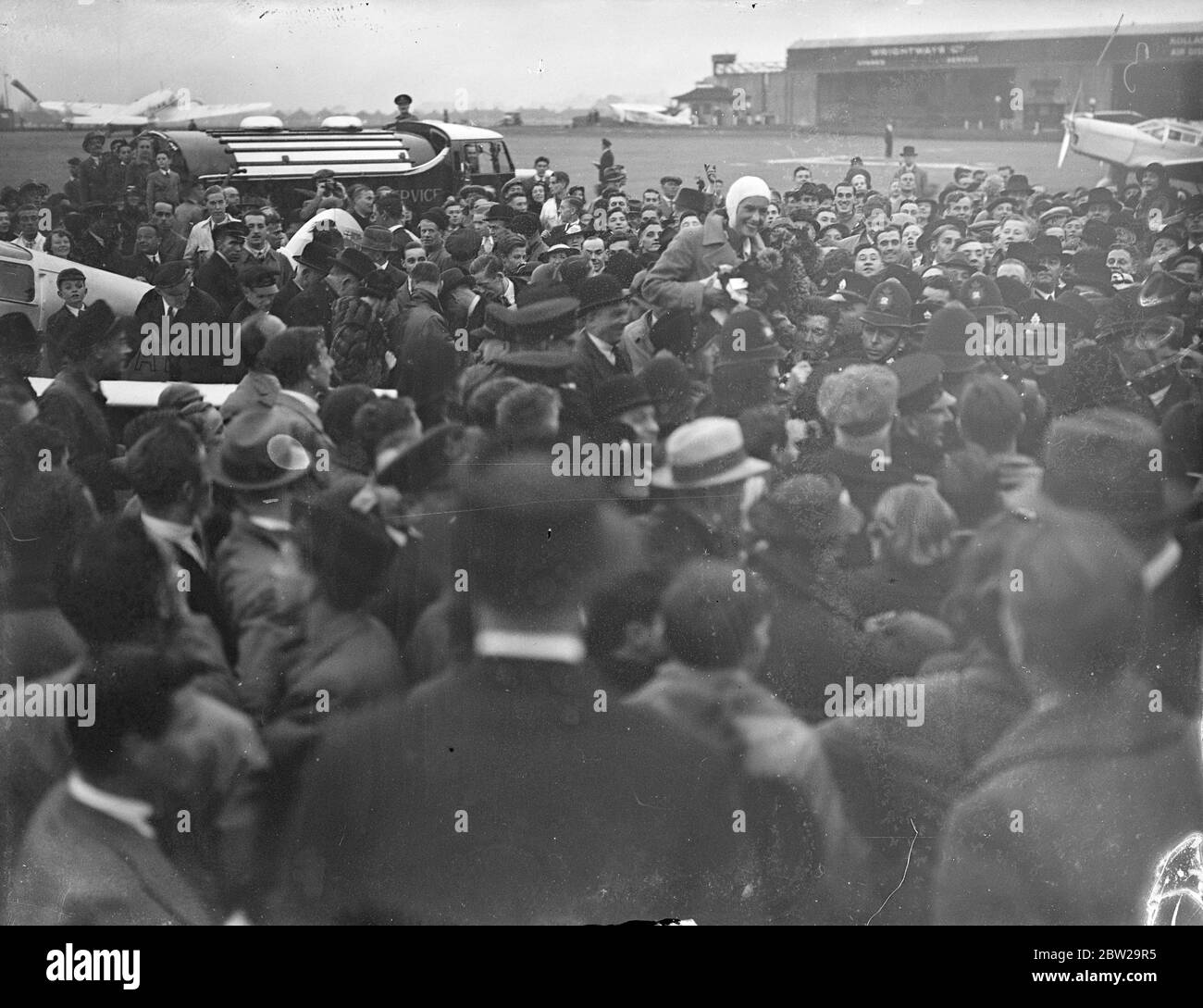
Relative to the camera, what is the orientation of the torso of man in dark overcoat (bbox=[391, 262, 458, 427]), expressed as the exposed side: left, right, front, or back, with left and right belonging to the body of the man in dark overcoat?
back

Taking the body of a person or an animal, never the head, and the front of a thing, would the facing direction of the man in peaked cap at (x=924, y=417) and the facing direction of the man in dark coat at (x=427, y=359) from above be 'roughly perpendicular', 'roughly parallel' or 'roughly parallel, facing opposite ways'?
roughly perpendicular

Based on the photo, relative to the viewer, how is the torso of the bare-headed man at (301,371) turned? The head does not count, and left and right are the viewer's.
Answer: facing to the right of the viewer

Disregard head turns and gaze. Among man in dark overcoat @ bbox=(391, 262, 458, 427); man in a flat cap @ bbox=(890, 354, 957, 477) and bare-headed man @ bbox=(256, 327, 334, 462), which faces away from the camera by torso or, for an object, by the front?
man in dark overcoat @ bbox=(391, 262, 458, 427)

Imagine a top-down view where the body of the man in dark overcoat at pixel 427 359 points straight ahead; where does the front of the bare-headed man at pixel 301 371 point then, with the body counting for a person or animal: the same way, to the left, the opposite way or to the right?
to the right

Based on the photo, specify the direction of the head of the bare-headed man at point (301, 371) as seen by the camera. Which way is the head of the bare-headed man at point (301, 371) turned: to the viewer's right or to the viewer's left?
to the viewer's right
